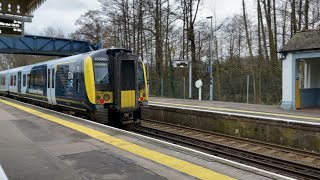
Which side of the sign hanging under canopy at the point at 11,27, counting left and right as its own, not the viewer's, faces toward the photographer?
front

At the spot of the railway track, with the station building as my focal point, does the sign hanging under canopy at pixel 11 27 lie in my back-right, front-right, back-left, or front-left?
back-left

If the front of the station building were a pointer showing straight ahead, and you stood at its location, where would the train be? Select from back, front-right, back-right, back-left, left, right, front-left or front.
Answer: front-right

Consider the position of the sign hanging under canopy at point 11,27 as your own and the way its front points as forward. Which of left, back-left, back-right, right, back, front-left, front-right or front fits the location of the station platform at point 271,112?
left

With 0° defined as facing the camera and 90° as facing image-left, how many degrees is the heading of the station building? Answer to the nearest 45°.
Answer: approximately 0°

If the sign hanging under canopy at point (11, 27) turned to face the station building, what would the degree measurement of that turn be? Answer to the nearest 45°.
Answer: approximately 90° to its left

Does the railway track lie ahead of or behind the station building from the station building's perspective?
ahead

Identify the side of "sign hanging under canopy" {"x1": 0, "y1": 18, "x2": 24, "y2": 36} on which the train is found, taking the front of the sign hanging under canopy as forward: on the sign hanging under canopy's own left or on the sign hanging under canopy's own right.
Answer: on the sign hanging under canopy's own left
